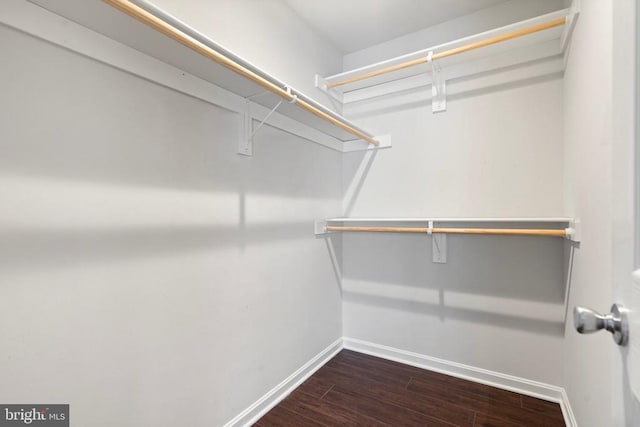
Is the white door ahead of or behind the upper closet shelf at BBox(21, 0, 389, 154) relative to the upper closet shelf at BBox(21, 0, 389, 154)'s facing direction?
ahead

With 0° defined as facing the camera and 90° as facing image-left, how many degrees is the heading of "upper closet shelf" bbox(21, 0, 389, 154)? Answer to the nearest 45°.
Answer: approximately 315°
